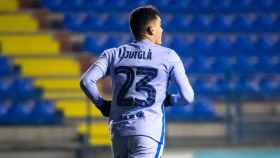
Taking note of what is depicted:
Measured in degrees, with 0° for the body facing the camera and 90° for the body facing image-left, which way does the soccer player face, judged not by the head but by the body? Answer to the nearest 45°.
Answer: approximately 225°

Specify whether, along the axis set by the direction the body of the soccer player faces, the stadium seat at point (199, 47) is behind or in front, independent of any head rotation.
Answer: in front

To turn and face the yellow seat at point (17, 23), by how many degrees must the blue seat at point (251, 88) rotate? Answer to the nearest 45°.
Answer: approximately 135° to its right

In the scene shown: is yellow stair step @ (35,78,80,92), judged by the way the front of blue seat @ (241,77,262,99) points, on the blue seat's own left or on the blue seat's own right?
on the blue seat's own right

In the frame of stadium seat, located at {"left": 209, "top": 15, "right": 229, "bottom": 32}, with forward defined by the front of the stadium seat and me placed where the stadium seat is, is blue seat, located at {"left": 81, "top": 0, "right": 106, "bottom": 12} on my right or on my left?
on my right

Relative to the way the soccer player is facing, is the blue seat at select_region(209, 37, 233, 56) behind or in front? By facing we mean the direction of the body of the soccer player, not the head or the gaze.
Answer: in front

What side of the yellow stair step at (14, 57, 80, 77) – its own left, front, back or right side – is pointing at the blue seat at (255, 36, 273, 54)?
left

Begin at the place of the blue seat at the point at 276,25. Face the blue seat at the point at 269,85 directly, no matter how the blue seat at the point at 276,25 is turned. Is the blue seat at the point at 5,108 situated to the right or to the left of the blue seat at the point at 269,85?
right
